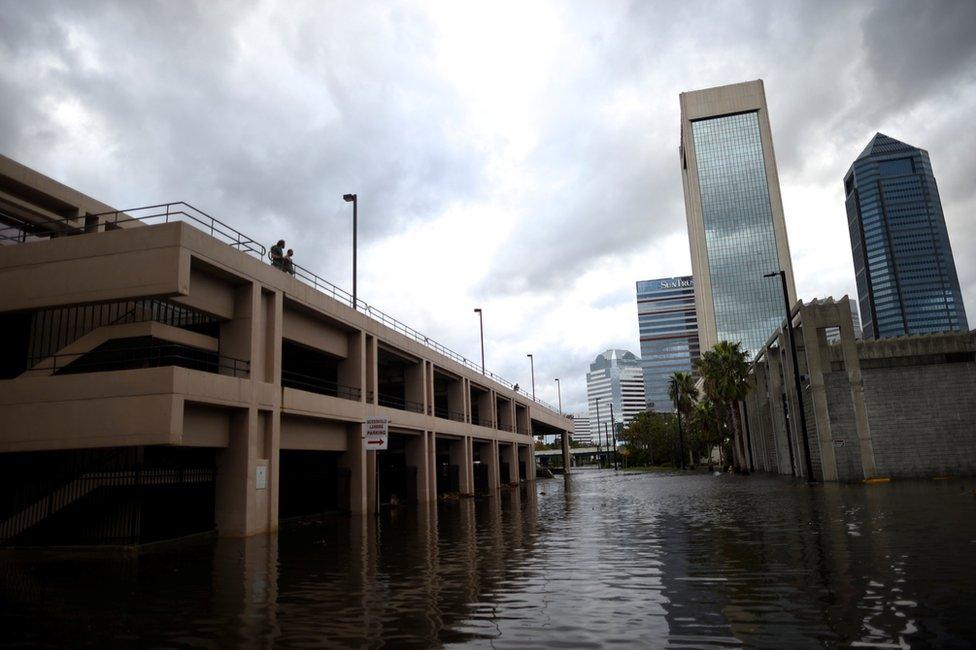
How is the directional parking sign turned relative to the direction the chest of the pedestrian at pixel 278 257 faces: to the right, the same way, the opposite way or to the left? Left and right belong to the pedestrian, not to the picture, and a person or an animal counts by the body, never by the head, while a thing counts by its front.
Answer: to the right

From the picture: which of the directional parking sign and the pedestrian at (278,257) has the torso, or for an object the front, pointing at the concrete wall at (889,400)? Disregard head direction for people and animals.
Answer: the pedestrian

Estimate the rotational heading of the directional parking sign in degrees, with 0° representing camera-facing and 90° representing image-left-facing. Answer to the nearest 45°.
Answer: approximately 0°

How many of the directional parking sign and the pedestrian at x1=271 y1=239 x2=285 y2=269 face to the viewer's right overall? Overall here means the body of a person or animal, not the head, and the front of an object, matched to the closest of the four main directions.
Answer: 1

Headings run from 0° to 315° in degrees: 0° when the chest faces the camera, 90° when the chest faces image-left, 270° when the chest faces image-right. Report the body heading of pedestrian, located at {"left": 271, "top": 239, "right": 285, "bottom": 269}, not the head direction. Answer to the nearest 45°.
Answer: approximately 270°

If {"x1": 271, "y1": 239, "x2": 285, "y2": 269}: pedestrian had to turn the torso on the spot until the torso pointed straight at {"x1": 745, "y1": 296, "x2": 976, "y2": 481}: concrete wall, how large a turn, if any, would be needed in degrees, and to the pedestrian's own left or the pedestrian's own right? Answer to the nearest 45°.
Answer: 0° — they already face it

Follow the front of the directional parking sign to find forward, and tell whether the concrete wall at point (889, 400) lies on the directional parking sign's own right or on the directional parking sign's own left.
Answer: on the directional parking sign's own left

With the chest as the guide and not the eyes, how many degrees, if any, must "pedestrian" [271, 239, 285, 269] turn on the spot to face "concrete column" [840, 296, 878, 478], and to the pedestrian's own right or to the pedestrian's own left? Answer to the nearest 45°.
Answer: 0° — they already face it
